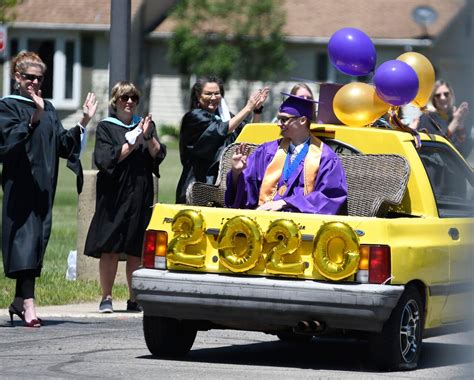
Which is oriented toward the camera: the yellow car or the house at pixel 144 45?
the house

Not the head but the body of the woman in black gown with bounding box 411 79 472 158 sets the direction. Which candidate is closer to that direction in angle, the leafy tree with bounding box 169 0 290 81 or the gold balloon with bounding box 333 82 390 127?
the gold balloon

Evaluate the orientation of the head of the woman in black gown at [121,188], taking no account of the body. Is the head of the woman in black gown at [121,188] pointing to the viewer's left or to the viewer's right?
to the viewer's right

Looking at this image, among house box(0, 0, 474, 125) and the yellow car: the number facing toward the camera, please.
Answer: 1

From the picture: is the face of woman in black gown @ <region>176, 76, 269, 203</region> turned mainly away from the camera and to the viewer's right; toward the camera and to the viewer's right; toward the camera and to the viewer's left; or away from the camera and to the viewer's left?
toward the camera and to the viewer's right

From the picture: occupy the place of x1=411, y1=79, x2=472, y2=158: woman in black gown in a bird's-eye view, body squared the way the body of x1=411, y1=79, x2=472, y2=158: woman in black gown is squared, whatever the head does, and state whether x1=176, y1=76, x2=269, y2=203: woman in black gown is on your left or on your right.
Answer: on your right

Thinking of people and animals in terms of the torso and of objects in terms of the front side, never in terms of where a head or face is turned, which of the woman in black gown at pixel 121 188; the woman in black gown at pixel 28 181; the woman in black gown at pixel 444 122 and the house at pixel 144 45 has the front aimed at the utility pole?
the house

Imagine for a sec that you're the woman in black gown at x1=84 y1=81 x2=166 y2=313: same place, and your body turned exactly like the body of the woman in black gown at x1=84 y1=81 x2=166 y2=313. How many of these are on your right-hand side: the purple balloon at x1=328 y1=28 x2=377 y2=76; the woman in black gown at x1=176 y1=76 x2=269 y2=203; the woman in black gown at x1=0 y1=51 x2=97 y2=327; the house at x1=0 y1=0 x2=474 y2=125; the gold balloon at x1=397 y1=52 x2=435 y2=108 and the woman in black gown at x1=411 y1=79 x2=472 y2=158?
1

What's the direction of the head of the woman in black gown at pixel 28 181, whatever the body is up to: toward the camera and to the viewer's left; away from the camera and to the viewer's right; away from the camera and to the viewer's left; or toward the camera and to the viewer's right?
toward the camera and to the viewer's right

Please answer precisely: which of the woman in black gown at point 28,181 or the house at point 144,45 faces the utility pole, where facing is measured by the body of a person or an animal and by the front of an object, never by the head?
the house

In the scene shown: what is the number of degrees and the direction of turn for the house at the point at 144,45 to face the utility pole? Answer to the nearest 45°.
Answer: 0° — it already faces it
